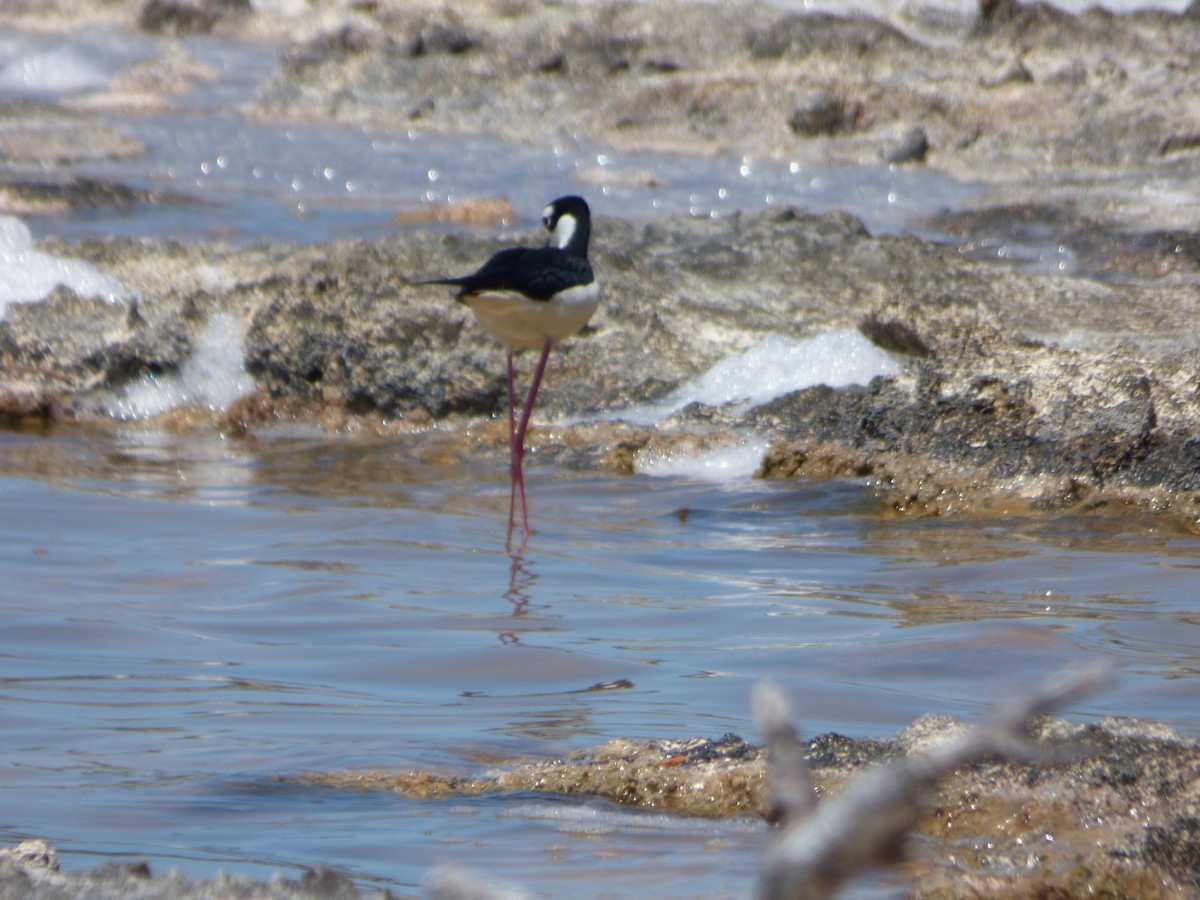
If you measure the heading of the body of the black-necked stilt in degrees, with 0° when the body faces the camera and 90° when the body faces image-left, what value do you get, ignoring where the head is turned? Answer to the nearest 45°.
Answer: approximately 270°

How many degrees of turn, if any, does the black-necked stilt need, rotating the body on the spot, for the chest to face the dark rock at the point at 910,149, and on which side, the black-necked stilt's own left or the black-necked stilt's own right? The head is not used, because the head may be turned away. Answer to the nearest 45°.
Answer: approximately 90° to the black-necked stilt's own left

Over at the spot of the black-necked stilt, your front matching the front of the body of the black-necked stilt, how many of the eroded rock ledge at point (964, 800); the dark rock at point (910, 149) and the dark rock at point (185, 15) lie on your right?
1

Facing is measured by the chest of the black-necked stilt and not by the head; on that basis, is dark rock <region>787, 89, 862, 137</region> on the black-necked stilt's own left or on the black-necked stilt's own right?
on the black-necked stilt's own left

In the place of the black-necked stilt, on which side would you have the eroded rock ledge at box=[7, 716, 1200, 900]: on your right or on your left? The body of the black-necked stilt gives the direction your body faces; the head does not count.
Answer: on your right

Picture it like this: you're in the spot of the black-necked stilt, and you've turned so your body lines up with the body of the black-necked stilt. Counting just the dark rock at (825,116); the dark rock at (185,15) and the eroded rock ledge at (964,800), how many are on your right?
1

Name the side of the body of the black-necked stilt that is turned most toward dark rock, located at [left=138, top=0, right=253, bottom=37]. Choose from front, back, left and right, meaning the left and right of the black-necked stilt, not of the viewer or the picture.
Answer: left
